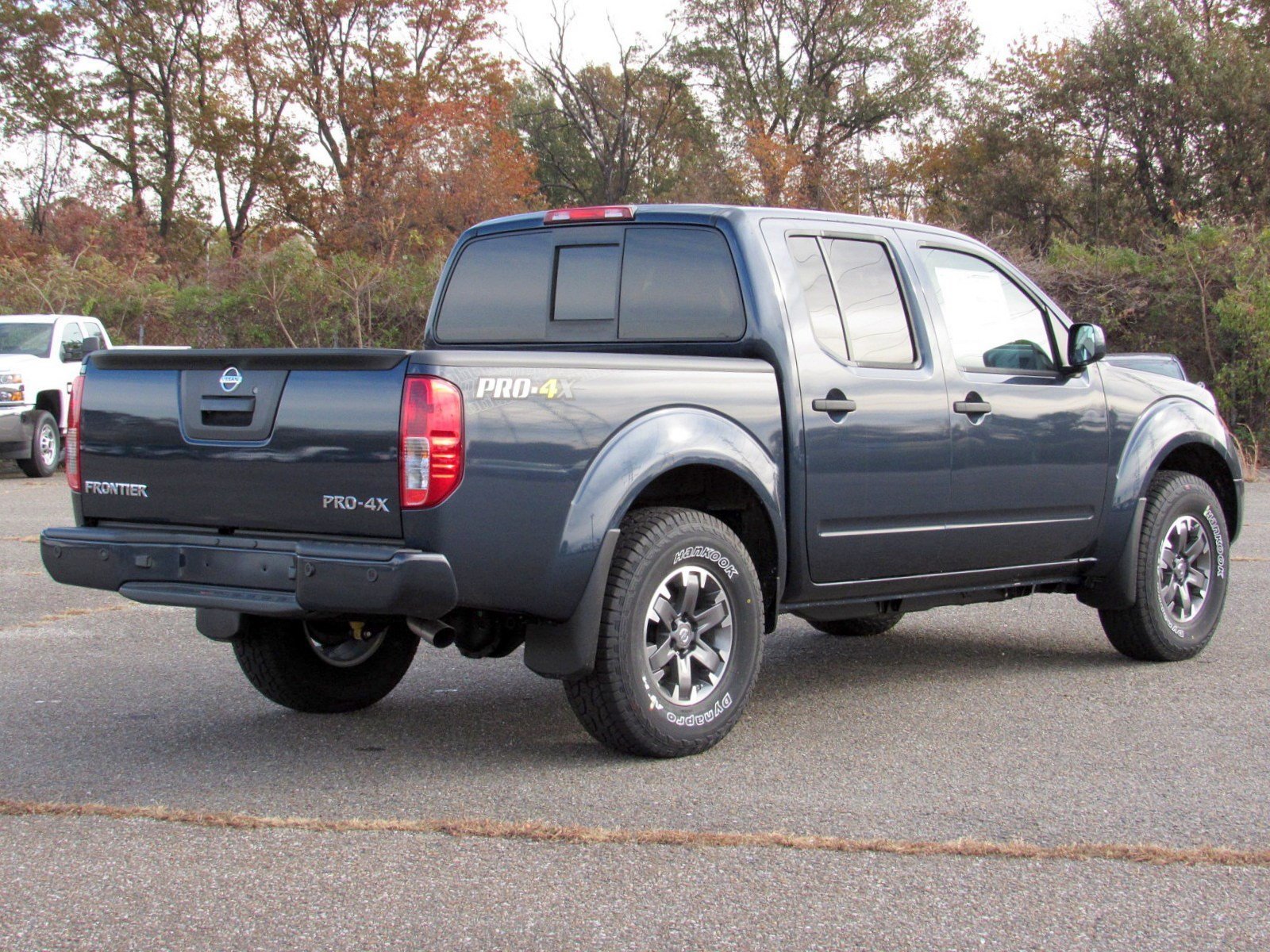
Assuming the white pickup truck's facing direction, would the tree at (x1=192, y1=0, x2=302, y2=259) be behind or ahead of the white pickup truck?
behind

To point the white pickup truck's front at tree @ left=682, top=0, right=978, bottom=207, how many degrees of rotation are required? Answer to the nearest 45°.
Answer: approximately 180°

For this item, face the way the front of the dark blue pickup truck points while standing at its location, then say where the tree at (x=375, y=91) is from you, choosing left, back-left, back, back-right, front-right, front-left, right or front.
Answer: front-left

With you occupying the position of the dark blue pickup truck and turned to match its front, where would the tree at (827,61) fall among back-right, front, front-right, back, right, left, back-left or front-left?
front-left

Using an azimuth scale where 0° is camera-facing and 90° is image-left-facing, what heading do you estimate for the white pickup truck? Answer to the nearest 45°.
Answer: approximately 45°

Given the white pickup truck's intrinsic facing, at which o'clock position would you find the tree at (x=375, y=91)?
The tree is roughly at 5 o'clock from the white pickup truck.

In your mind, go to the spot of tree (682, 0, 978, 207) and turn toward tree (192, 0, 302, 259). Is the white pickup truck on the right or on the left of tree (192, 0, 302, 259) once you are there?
left

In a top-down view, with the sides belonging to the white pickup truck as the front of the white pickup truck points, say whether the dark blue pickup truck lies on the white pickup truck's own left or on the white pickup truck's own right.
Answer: on the white pickup truck's own left

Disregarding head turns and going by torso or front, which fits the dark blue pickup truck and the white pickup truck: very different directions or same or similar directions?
very different directions

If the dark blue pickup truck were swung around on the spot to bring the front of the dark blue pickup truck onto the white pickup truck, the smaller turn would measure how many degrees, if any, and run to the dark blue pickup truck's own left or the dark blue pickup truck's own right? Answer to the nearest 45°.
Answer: approximately 90° to the dark blue pickup truck's own left

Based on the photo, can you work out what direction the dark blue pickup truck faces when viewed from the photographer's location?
facing away from the viewer and to the right of the viewer
